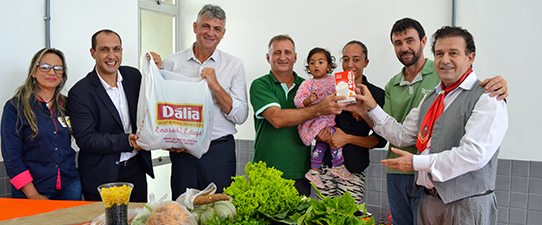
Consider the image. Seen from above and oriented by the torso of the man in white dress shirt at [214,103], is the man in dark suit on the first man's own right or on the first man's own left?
on the first man's own right

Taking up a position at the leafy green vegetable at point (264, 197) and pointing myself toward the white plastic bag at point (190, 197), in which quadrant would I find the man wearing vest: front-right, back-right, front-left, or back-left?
back-right

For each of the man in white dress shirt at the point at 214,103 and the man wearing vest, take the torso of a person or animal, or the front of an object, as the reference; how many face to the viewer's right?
0

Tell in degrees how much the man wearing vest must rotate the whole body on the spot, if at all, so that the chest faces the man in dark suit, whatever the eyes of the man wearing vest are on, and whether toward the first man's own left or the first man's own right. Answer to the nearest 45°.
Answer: approximately 45° to the first man's own right

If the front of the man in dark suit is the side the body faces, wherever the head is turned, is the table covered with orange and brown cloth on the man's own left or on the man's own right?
on the man's own right

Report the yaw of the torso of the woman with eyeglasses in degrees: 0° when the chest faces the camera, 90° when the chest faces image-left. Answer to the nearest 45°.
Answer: approximately 315°

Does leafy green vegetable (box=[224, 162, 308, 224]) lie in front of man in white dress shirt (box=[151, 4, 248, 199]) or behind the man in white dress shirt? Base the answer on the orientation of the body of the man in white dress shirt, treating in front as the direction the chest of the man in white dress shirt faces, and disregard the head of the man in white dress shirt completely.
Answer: in front

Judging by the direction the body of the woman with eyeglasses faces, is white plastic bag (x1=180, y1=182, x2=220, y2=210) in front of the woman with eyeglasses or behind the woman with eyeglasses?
in front

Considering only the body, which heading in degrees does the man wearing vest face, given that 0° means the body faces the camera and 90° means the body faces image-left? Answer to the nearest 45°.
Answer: approximately 45°
